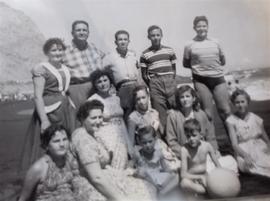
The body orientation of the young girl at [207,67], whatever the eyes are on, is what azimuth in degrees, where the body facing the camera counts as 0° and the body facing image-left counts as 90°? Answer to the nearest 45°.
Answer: approximately 0°

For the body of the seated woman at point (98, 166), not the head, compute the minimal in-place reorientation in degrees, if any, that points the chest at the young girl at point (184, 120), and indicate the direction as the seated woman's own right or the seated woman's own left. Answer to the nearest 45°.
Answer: approximately 45° to the seated woman's own left
